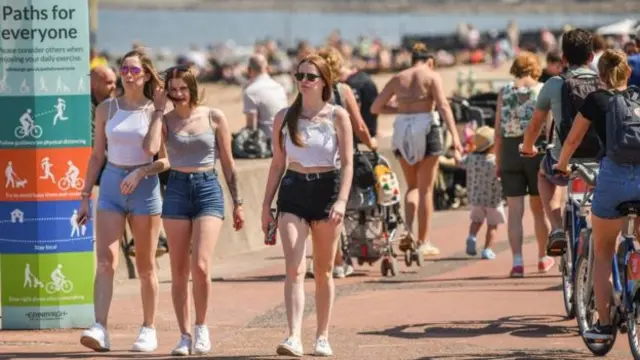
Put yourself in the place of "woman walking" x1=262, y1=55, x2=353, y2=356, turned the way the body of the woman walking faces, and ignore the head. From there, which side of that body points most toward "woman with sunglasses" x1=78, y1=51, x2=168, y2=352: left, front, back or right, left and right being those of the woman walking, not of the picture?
right

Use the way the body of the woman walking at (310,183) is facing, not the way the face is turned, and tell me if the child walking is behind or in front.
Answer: behind

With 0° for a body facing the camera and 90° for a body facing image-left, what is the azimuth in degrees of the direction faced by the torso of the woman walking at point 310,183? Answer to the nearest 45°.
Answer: approximately 0°

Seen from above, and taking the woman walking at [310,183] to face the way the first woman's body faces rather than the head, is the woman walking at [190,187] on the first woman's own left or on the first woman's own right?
on the first woman's own right

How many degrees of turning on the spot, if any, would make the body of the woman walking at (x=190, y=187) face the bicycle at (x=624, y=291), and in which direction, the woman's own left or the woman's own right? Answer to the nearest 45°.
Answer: approximately 90° to the woman's own left

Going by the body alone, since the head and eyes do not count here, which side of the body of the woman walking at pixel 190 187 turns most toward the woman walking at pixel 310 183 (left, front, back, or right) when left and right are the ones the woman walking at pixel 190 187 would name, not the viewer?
left

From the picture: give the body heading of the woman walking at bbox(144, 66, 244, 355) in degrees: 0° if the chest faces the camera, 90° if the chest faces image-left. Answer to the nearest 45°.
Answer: approximately 0°

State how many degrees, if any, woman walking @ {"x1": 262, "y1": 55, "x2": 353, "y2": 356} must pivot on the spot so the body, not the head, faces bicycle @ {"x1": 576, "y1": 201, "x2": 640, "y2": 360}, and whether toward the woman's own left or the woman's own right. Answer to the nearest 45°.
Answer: approximately 90° to the woman's own left

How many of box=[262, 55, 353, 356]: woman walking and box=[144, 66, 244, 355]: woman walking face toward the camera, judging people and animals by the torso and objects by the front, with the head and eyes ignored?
2
